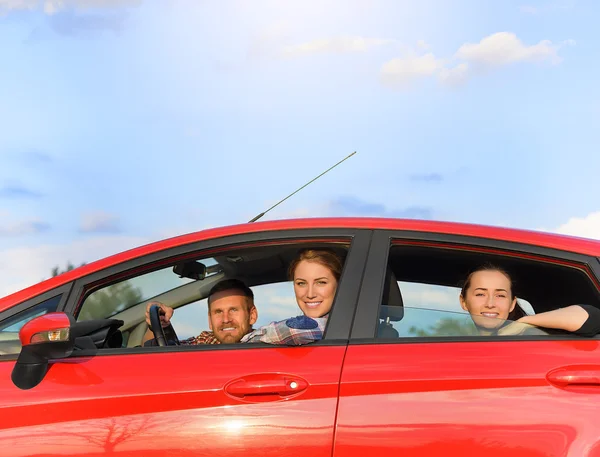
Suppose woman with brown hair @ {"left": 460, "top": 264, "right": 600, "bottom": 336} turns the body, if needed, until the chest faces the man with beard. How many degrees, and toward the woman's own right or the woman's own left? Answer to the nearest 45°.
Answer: approximately 90° to the woman's own right

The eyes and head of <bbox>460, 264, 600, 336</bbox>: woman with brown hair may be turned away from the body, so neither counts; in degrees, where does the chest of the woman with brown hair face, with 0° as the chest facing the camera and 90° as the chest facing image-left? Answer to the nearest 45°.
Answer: approximately 0°

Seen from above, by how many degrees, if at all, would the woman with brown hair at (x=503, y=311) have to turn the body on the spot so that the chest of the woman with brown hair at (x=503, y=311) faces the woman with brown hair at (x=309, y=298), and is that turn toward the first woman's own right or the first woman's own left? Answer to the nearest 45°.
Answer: approximately 90° to the first woman's own right

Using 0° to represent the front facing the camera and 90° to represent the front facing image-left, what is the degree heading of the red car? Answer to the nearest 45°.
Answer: approximately 90°
